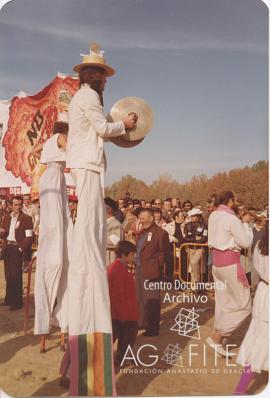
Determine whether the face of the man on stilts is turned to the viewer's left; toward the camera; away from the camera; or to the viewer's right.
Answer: to the viewer's right

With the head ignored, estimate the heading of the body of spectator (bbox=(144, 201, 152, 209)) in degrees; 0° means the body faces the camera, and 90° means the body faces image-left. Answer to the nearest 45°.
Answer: approximately 0°

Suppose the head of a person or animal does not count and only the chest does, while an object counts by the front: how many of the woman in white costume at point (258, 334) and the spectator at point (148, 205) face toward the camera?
1
